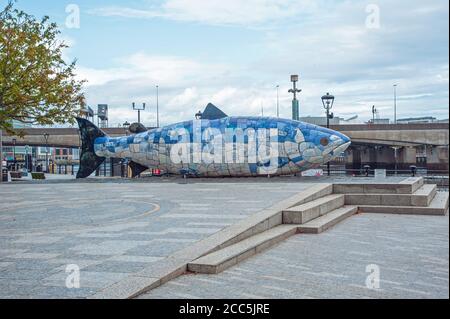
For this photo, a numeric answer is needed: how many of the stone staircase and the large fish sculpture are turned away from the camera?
0

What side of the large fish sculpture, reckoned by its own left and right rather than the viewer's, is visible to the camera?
right

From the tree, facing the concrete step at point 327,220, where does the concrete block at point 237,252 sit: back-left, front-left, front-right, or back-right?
front-right

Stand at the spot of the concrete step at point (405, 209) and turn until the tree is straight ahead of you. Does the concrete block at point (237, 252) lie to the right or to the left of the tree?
left

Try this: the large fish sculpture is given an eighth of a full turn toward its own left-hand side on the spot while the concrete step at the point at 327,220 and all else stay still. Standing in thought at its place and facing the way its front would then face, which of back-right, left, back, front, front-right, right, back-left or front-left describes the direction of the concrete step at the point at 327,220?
back-right

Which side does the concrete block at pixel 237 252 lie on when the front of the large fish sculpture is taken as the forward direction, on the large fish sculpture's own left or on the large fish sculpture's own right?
on the large fish sculpture's own right
